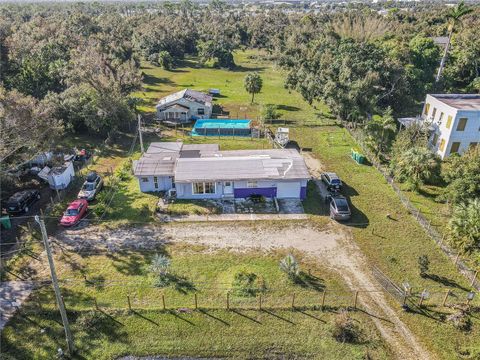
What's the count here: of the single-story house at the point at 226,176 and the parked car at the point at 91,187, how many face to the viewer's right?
0

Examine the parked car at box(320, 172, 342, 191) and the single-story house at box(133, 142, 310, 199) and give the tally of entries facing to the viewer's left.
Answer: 0

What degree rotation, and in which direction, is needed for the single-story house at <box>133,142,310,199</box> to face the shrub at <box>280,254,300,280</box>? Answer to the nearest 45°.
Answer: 0° — it already faces it
